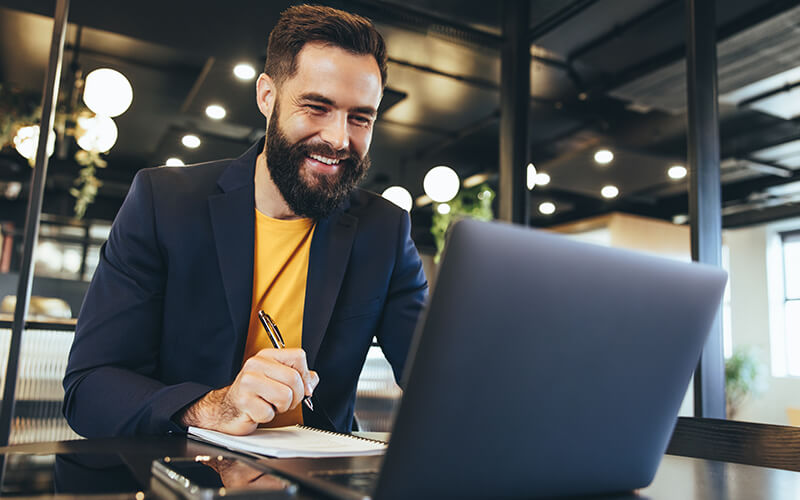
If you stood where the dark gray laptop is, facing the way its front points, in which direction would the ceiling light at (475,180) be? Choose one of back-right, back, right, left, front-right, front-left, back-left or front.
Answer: front-right

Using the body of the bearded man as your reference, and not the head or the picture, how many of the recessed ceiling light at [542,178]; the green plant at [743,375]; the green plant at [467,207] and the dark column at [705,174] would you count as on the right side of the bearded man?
0

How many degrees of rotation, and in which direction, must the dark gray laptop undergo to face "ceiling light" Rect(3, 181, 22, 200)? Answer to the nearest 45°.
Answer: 0° — it already faces it

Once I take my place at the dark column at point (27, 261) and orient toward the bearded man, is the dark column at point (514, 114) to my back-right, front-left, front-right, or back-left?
front-left

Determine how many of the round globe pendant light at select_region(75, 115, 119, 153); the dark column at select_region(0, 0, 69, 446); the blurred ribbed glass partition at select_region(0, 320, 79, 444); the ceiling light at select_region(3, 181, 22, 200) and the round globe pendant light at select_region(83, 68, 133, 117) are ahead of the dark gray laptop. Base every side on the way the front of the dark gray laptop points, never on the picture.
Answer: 5

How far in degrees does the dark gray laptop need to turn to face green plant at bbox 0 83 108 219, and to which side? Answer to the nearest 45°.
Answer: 0° — it already faces it

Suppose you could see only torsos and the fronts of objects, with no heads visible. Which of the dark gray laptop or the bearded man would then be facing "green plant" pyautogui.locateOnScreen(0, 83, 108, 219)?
the dark gray laptop

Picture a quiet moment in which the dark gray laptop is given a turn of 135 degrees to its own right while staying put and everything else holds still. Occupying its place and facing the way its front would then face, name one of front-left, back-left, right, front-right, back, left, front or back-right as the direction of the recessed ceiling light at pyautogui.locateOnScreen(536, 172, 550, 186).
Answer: left

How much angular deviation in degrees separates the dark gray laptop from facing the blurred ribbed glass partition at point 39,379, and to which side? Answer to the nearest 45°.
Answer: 0° — it already faces it

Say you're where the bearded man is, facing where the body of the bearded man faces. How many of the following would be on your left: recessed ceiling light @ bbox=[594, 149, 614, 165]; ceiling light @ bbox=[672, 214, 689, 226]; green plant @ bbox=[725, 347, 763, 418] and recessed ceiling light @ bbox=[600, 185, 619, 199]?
4

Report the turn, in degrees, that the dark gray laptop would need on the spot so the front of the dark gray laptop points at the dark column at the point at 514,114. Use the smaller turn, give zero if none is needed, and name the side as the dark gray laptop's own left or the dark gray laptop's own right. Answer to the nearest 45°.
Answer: approximately 45° to the dark gray laptop's own right

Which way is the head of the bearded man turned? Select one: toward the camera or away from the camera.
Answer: toward the camera

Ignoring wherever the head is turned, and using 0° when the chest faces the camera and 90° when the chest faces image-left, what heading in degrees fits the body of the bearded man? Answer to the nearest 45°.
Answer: approximately 315°

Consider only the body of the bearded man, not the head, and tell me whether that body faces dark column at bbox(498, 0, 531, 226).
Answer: no

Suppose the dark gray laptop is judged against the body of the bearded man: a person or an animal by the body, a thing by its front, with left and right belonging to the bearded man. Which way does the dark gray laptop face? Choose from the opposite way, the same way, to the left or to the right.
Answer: the opposite way

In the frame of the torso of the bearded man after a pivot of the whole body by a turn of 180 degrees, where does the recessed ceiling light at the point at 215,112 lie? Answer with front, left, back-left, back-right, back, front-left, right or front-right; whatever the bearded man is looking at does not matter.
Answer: front-right

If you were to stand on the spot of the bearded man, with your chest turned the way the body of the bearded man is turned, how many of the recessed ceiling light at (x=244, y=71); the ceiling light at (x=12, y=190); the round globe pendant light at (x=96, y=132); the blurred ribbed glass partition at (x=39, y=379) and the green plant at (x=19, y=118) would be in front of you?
0

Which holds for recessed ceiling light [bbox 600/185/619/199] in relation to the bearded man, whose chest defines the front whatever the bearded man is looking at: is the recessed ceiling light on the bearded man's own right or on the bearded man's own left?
on the bearded man's own left
